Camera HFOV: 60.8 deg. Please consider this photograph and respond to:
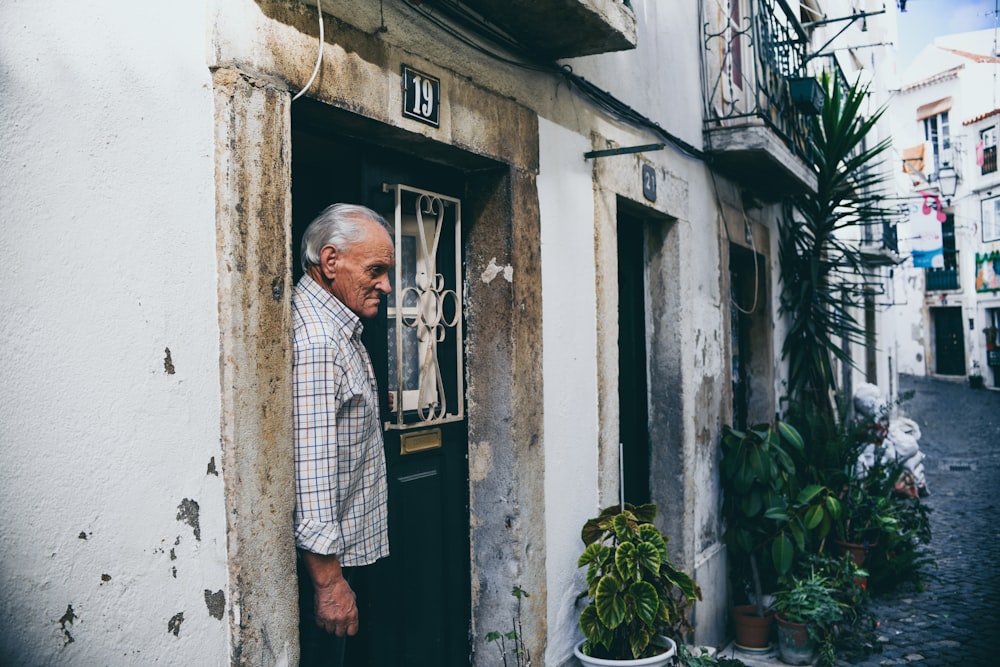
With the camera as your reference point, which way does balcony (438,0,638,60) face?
facing the viewer and to the right of the viewer

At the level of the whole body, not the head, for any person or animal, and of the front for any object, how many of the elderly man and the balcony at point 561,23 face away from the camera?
0

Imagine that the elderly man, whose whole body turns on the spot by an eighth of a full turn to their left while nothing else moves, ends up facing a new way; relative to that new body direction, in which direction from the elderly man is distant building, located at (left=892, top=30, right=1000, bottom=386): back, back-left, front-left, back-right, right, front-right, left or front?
front

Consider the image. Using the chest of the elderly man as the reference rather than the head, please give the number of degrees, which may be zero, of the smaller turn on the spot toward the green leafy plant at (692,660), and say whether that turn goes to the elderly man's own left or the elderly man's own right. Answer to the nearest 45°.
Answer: approximately 45° to the elderly man's own left

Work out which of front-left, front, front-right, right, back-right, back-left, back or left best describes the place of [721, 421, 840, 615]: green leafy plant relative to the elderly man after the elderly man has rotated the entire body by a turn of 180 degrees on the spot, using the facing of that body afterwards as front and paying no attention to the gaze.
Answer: back-right

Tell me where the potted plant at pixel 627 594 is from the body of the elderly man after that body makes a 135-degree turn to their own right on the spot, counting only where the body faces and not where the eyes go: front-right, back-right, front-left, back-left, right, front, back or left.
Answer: back

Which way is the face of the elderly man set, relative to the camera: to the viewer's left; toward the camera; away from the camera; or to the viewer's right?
to the viewer's right

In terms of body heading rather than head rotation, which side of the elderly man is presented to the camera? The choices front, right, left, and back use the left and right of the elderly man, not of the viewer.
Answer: right

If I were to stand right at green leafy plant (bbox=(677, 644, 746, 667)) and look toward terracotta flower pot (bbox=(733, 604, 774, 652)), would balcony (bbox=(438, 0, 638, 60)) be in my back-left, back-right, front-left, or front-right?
back-left

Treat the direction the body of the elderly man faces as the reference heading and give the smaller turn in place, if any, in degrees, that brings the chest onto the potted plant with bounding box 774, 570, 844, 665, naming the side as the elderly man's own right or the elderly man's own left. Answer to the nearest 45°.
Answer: approximately 45° to the elderly man's own left
